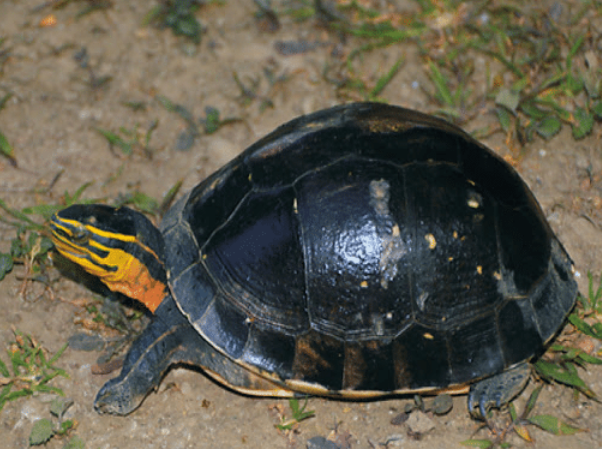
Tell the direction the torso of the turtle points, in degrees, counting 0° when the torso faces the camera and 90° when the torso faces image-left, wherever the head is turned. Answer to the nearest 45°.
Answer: approximately 90°
